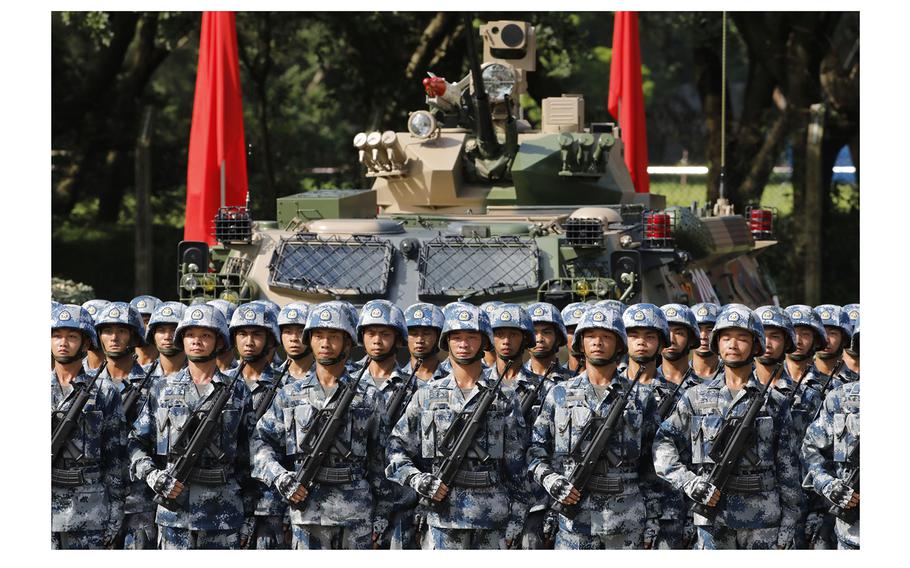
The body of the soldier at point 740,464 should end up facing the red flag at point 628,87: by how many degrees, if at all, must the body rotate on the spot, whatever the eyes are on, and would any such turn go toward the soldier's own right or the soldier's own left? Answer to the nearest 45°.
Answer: approximately 180°

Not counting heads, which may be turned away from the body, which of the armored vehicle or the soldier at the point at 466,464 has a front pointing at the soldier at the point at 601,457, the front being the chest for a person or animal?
the armored vehicle

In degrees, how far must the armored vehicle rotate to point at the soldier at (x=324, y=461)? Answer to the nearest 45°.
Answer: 0° — it already faces them

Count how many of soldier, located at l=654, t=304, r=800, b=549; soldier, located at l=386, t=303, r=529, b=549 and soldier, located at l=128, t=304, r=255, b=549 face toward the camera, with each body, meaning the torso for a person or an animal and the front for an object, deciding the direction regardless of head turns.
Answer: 3

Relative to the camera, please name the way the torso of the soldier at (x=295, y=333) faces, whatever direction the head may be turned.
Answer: toward the camera

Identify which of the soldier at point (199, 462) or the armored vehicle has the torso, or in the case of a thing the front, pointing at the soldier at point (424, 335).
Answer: the armored vehicle

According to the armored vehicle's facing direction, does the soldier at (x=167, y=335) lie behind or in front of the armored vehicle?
in front

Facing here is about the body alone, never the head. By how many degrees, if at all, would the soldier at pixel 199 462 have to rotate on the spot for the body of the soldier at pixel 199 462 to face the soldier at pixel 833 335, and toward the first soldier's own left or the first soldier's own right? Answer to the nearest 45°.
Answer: approximately 90° to the first soldier's own left

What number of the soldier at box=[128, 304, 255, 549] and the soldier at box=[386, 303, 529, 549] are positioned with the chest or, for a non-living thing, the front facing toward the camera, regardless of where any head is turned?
2

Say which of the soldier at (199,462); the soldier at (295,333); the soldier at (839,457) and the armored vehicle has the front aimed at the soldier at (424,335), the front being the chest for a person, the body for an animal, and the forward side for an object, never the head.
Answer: the armored vehicle

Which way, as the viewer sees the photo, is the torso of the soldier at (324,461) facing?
toward the camera
